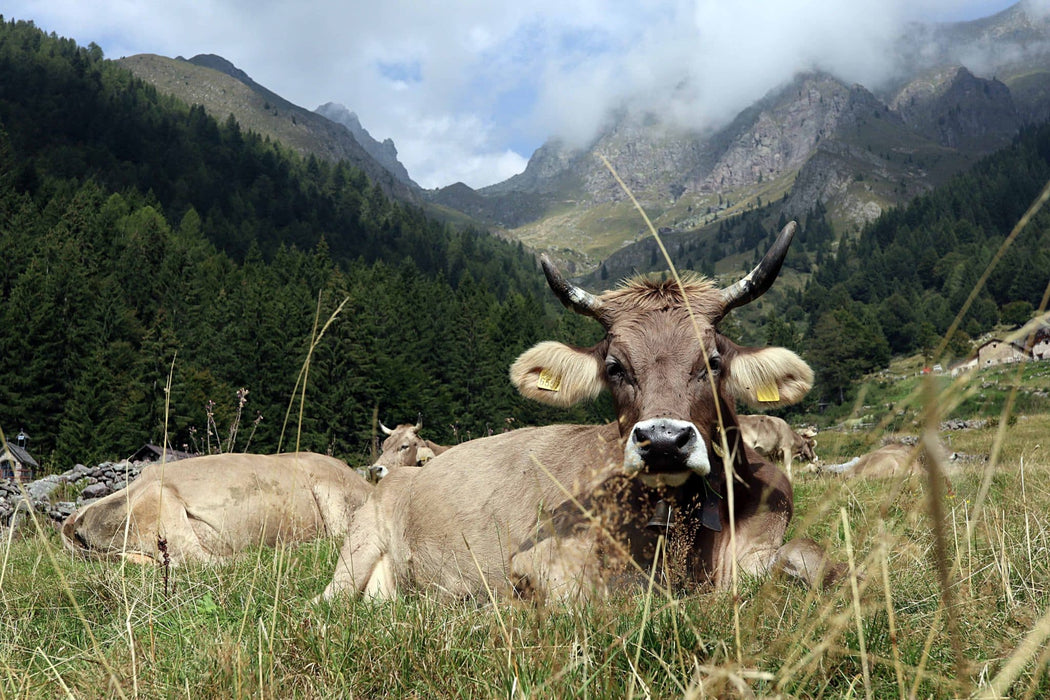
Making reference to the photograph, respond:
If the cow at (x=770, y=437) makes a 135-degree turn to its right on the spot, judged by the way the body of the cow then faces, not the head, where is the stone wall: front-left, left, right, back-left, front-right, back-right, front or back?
front

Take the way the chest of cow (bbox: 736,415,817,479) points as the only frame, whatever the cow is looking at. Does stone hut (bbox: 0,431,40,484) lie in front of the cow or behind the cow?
behind

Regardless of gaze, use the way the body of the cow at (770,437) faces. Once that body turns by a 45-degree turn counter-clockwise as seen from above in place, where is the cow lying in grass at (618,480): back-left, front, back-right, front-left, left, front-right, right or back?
back-right

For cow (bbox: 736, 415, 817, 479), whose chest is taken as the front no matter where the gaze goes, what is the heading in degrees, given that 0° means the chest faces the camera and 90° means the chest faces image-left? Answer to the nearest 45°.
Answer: approximately 270°

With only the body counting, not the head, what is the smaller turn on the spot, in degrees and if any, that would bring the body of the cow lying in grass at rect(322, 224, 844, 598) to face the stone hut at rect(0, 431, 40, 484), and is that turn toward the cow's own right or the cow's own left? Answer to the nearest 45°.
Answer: approximately 180°

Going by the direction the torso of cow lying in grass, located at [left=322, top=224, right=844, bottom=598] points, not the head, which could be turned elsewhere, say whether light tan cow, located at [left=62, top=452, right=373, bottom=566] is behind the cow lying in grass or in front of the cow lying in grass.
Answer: behind

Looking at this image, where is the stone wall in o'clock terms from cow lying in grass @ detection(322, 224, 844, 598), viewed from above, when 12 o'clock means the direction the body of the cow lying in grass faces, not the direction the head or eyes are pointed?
The stone wall is roughly at 6 o'clock from the cow lying in grass.
